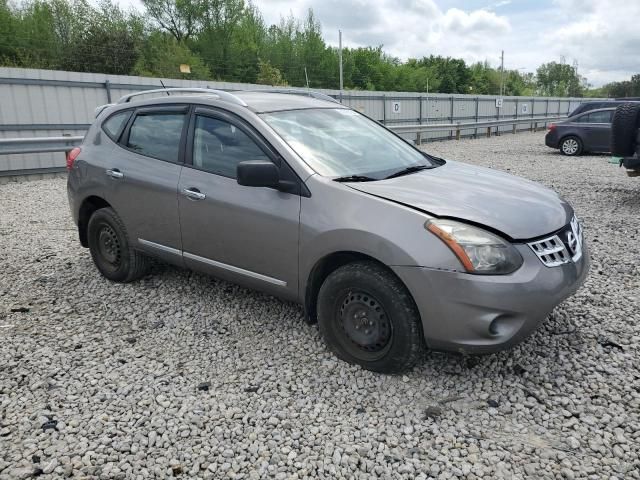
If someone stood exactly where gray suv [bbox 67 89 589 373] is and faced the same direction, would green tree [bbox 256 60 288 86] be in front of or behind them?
behind

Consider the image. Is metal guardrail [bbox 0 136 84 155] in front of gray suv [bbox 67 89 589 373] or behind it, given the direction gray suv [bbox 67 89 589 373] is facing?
behind

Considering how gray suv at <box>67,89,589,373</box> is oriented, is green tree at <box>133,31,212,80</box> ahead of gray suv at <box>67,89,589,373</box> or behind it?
behind

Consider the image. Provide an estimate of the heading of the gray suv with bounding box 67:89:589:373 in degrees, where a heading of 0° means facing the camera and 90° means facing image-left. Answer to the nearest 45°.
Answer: approximately 315°

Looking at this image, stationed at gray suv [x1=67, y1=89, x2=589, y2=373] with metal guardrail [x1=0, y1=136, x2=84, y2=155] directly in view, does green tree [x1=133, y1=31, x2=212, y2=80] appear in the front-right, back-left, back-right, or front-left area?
front-right
